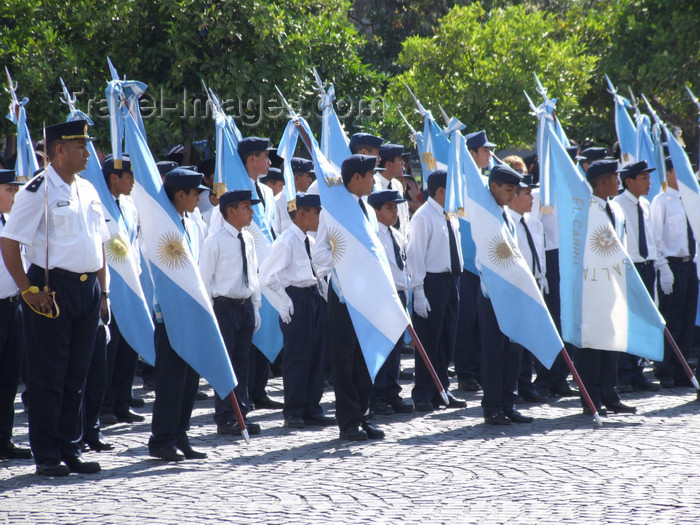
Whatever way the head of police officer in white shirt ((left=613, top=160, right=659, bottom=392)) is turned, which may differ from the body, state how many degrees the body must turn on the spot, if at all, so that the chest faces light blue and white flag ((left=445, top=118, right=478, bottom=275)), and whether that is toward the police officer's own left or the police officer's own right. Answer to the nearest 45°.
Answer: approximately 90° to the police officer's own right

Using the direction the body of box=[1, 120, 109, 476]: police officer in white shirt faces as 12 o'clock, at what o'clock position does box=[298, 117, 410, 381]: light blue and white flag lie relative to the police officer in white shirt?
The light blue and white flag is roughly at 10 o'clock from the police officer in white shirt.

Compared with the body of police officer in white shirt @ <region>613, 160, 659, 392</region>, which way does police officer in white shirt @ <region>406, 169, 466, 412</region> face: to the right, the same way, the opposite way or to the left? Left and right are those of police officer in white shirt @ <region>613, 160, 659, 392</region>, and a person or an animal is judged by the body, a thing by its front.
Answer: the same way

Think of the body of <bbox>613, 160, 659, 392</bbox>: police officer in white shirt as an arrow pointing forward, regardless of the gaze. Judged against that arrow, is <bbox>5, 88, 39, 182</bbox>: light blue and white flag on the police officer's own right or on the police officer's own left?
on the police officer's own right
